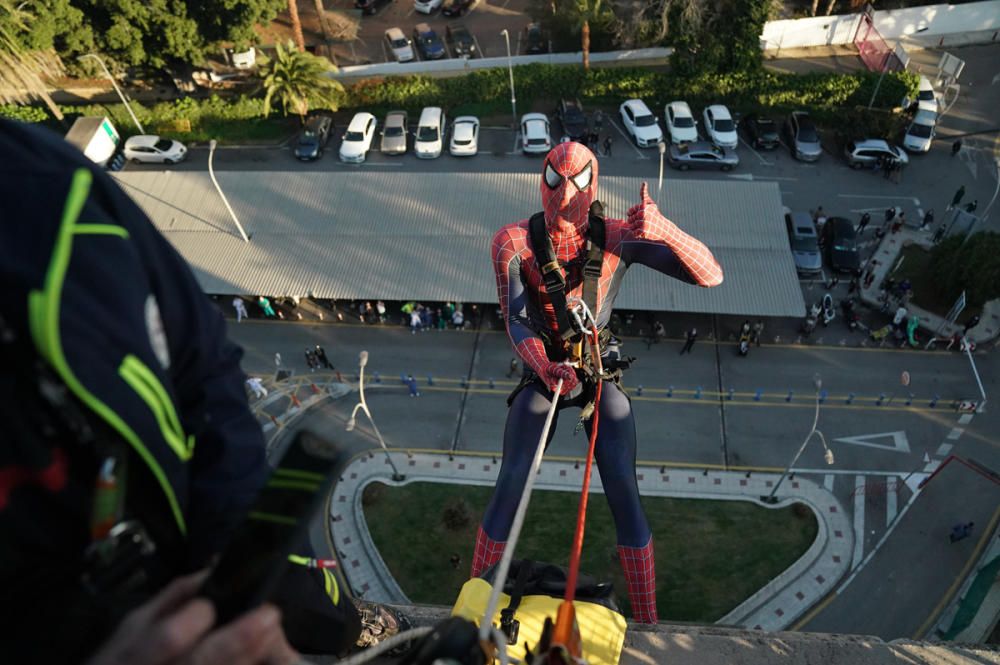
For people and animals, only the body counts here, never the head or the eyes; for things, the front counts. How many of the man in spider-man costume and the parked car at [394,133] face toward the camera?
2

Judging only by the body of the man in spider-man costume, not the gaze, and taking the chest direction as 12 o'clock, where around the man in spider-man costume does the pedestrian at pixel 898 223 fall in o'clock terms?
The pedestrian is roughly at 7 o'clock from the man in spider-man costume.

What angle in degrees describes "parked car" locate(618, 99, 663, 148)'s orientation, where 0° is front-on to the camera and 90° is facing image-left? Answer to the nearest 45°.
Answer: approximately 315°

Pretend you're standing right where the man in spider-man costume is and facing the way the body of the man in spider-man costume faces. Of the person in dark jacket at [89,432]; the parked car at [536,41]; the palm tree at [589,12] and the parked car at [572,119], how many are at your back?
3

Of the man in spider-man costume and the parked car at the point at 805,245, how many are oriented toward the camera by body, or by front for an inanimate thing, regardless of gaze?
2

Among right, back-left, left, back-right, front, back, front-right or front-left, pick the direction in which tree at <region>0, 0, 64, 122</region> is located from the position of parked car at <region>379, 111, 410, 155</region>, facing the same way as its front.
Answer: right

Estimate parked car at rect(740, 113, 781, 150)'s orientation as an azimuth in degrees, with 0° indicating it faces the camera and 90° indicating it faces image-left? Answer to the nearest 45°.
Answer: approximately 315°

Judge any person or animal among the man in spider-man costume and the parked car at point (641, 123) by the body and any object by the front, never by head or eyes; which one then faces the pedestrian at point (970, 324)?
the parked car

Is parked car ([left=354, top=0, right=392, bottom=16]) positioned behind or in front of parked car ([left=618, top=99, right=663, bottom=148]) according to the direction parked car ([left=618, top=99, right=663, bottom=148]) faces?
behind

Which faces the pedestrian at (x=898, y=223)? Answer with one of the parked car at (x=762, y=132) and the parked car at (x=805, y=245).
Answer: the parked car at (x=762, y=132)
